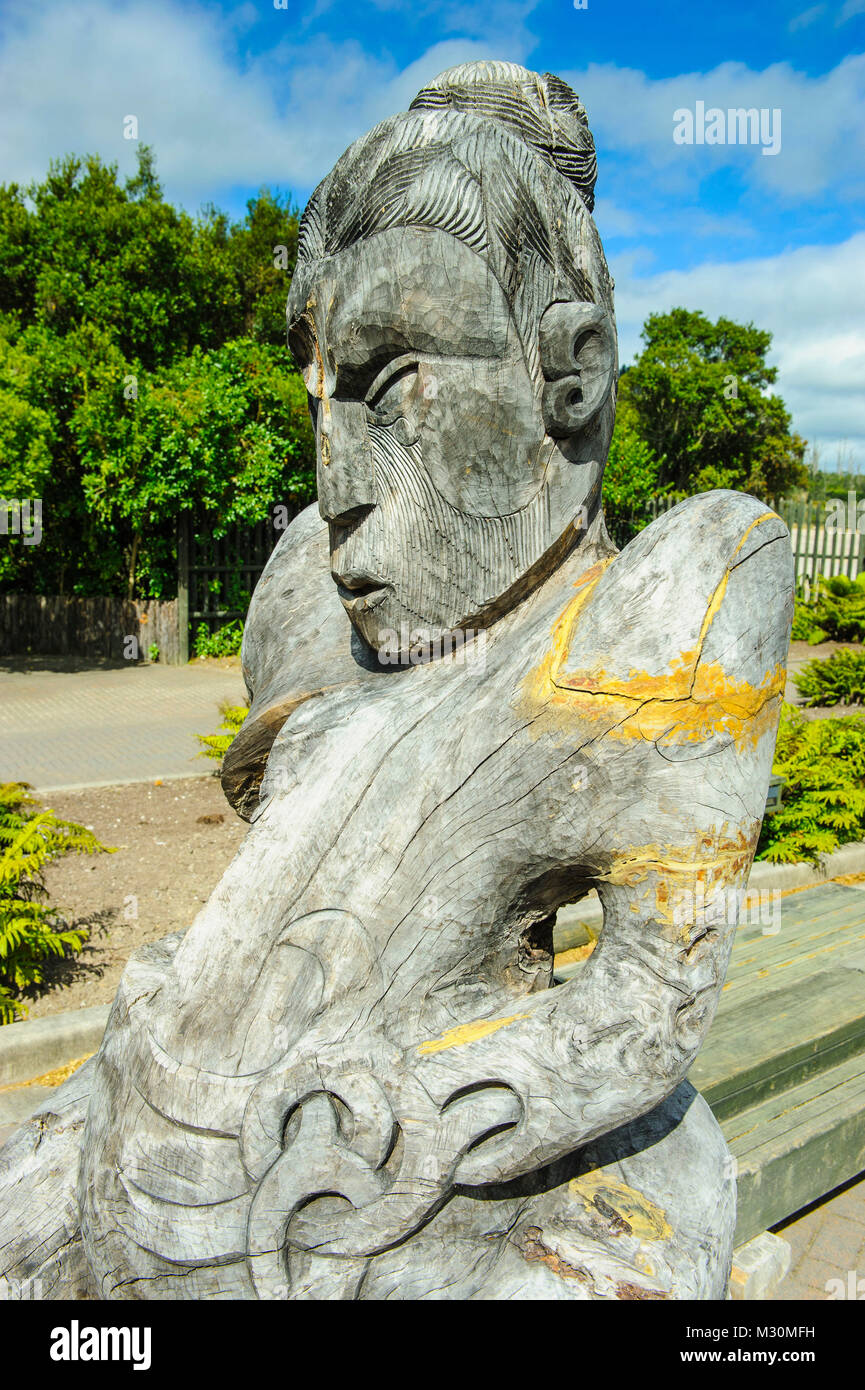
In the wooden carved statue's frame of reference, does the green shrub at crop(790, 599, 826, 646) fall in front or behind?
behind

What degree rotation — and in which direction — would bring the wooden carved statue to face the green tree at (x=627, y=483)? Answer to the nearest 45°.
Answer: approximately 135° to its right

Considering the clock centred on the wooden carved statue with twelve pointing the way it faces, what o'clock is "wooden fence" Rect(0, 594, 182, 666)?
The wooden fence is roughly at 4 o'clock from the wooden carved statue.

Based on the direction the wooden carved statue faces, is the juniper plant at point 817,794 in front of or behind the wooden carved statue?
behind

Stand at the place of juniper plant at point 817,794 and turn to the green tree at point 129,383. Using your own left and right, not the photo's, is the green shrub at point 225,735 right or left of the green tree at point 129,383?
left

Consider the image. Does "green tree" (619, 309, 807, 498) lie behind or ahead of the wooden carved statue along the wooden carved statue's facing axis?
behind

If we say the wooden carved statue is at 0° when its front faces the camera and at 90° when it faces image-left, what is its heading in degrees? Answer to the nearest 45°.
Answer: approximately 45°

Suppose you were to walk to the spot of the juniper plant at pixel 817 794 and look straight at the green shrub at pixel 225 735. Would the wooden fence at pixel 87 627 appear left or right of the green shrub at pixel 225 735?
right

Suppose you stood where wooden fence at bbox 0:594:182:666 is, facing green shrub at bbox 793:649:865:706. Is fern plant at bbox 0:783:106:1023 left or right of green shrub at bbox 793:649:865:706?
right

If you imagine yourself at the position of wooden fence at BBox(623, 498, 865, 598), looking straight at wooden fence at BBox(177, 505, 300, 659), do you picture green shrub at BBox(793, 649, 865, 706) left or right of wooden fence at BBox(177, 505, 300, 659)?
left

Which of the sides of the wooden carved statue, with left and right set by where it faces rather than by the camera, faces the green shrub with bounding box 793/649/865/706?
back

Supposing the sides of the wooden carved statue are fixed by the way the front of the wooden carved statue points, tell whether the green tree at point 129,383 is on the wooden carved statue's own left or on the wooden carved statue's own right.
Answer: on the wooden carved statue's own right

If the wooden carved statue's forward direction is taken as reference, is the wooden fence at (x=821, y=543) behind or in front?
behind

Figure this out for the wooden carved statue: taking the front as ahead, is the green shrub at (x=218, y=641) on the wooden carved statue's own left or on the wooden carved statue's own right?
on the wooden carved statue's own right
